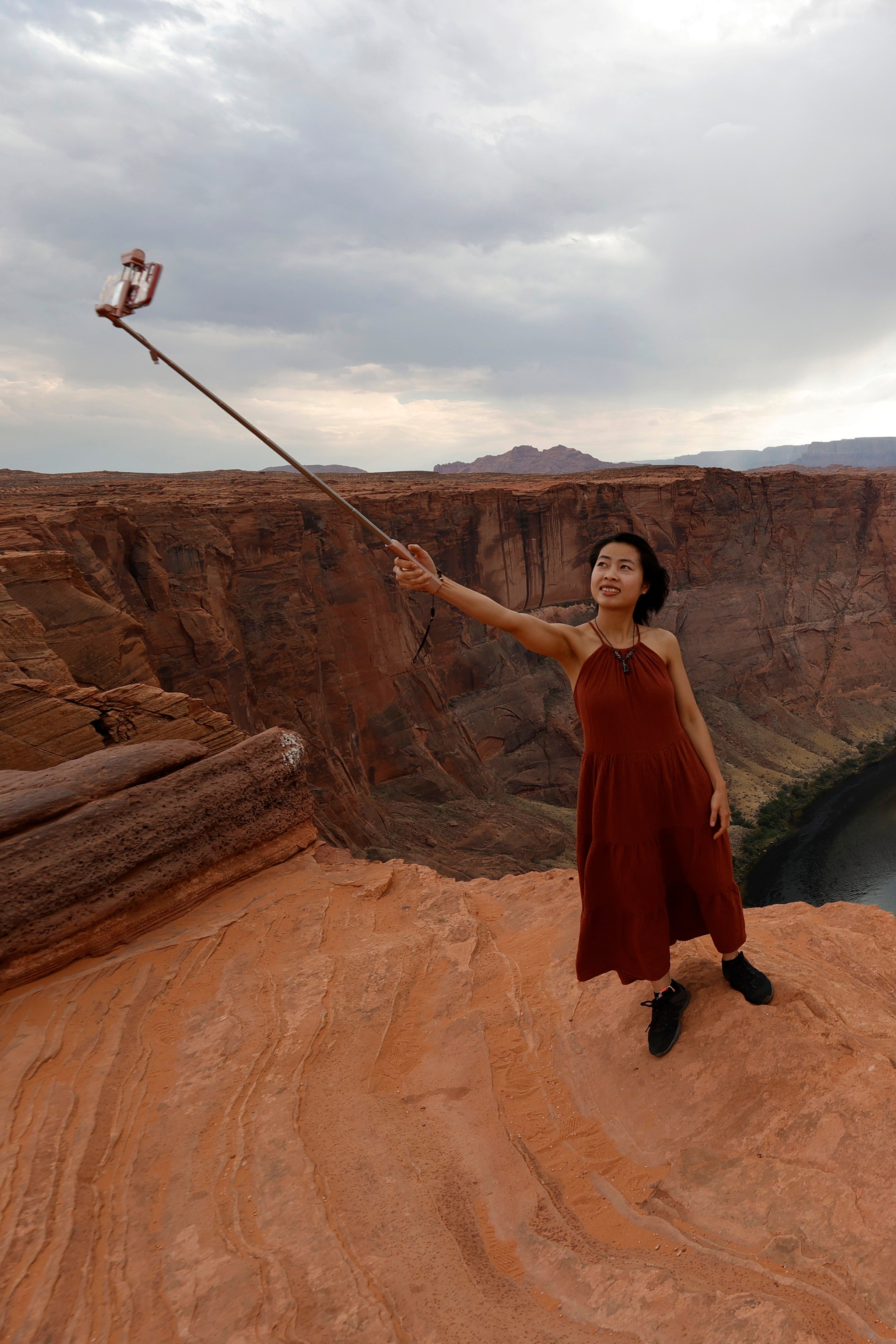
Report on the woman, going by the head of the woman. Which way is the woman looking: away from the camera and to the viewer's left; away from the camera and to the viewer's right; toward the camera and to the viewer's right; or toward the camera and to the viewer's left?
toward the camera and to the viewer's left

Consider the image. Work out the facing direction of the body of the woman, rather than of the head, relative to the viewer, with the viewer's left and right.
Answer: facing the viewer
